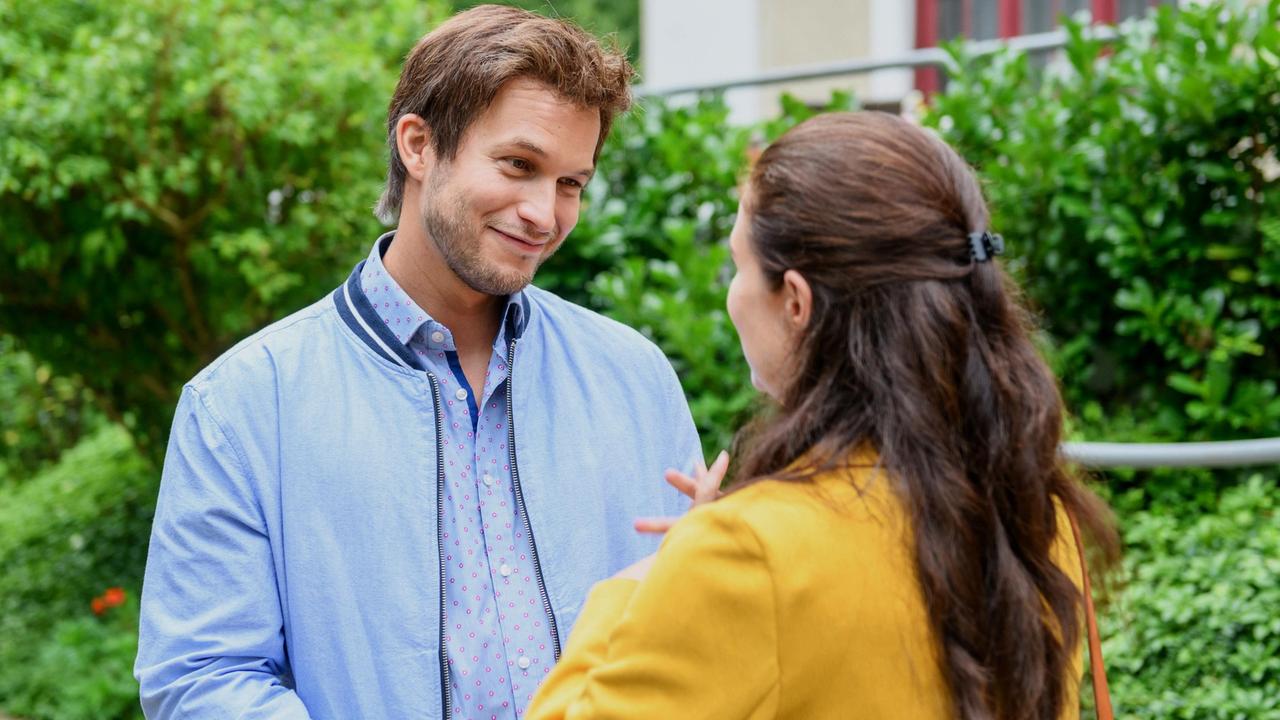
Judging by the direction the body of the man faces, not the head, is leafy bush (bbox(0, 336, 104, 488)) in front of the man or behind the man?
behind

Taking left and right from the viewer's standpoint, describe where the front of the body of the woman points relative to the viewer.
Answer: facing away from the viewer and to the left of the viewer

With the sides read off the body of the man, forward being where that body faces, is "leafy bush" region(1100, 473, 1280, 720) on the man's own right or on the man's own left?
on the man's own left

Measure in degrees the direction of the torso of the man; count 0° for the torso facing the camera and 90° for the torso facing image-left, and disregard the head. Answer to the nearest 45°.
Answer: approximately 315°

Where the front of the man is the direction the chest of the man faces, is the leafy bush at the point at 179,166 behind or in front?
behind

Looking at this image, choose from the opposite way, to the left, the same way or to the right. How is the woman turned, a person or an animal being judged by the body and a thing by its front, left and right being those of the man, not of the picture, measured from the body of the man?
the opposite way

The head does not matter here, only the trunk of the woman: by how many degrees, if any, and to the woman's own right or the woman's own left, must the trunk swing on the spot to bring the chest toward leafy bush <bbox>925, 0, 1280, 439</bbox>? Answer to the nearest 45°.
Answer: approximately 45° to the woman's own right

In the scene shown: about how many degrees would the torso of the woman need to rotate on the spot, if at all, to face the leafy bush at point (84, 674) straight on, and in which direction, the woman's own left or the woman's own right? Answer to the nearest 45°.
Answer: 0° — they already face it

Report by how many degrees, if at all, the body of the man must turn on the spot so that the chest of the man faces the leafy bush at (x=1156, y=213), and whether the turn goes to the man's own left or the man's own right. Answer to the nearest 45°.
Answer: approximately 90° to the man's own left

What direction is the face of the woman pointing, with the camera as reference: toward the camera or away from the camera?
away from the camera
